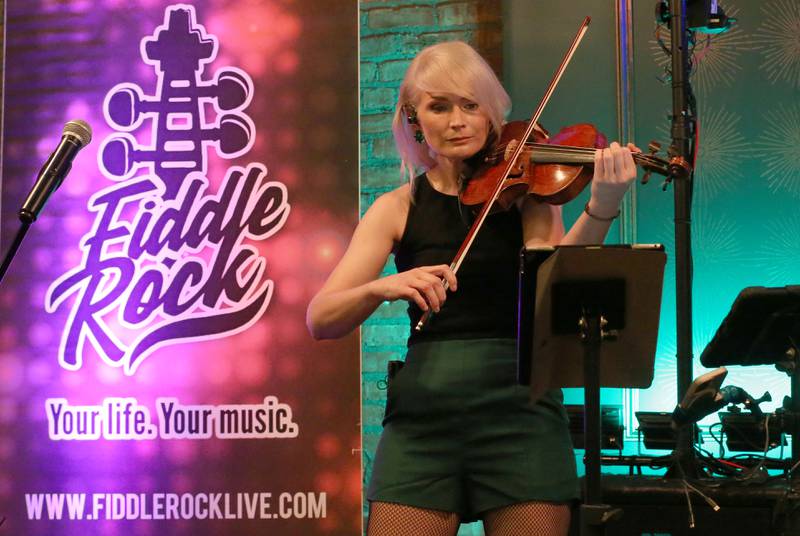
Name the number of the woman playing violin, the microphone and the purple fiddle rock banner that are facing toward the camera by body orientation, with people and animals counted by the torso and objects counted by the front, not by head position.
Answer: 2

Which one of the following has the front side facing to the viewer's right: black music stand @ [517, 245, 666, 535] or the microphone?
the microphone

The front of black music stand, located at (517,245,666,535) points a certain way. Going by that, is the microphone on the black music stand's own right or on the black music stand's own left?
on the black music stand's own left

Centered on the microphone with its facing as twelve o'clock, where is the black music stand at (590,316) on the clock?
The black music stand is roughly at 1 o'clock from the microphone.

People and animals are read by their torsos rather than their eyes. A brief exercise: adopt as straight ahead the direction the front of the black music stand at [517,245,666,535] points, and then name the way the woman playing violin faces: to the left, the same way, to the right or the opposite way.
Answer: the opposite way

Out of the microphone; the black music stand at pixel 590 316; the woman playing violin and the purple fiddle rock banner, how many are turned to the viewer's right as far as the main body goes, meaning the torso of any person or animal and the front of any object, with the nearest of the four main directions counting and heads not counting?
1

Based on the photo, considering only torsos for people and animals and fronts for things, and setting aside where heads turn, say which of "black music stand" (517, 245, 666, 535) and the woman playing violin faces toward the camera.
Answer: the woman playing violin

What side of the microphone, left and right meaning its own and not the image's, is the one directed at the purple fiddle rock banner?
left

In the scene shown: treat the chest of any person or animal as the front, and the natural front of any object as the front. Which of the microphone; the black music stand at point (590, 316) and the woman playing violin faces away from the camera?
the black music stand

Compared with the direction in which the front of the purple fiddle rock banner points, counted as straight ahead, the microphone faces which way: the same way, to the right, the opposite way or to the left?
to the left

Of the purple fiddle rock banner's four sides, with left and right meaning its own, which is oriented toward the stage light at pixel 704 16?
left

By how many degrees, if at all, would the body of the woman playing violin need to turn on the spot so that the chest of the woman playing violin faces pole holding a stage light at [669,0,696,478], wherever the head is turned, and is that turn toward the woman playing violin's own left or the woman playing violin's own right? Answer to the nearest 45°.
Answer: approximately 135° to the woman playing violin's own left

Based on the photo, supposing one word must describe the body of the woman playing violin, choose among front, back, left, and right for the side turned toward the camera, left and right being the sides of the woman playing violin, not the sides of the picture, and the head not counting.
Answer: front

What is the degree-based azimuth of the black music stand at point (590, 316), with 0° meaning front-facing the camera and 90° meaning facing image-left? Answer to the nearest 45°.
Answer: approximately 180°

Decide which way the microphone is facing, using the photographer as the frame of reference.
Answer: facing to the right of the viewer
